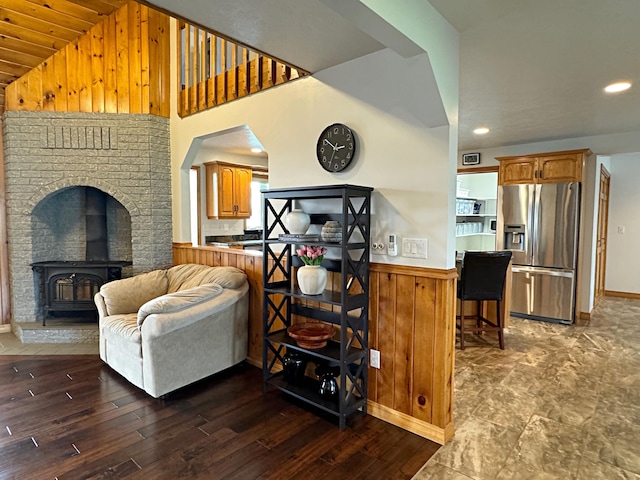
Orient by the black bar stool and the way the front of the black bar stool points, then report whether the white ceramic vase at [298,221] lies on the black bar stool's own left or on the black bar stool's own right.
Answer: on the black bar stool's own left

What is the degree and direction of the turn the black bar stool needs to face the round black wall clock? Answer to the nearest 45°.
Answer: approximately 90° to its left

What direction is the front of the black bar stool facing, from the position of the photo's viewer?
facing away from the viewer and to the left of the viewer

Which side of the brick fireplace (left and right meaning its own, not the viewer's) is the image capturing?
front

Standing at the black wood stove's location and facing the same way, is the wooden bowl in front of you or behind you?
in front

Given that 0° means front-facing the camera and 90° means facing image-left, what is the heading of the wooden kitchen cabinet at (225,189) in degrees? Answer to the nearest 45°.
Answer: approximately 315°

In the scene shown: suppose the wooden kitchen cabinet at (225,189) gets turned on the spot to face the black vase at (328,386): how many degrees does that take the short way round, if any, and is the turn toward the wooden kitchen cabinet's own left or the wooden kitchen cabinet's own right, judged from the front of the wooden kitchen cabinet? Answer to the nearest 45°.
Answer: approximately 45° to the wooden kitchen cabinet's own right

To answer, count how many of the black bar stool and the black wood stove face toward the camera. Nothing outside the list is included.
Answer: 1

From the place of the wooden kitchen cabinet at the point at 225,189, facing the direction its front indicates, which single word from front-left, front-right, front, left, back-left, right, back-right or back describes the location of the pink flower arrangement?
front-right

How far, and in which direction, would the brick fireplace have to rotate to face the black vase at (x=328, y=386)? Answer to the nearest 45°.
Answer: approximately 45° to its left

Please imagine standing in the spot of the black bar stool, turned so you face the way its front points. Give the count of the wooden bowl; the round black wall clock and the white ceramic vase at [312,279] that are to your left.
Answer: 3

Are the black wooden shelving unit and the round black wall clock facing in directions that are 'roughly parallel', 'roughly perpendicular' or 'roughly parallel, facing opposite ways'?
roughly parallel

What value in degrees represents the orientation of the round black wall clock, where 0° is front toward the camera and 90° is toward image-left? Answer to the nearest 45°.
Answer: approximately 45°
